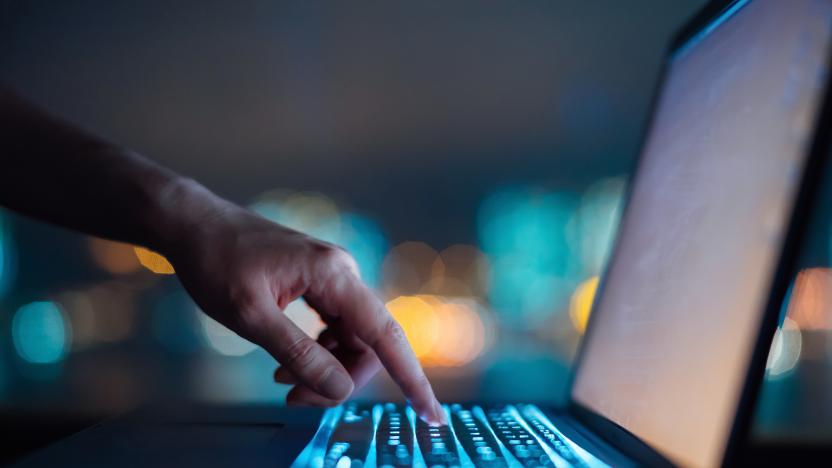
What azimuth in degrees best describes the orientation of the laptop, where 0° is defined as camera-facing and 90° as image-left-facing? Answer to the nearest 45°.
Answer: approximately 90°
